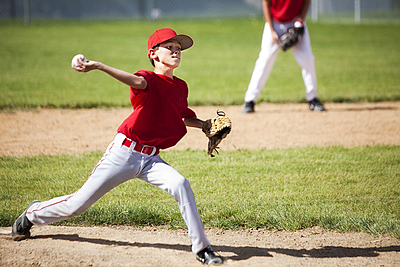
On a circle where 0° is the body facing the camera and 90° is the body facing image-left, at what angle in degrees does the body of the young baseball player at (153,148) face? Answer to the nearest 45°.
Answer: approximately 315°

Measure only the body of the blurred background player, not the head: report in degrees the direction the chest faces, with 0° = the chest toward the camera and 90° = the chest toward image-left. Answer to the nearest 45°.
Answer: approximately 0°

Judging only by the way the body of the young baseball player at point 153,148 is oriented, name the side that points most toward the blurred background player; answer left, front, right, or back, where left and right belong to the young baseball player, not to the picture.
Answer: left

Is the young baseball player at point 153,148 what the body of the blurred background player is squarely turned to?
yes
